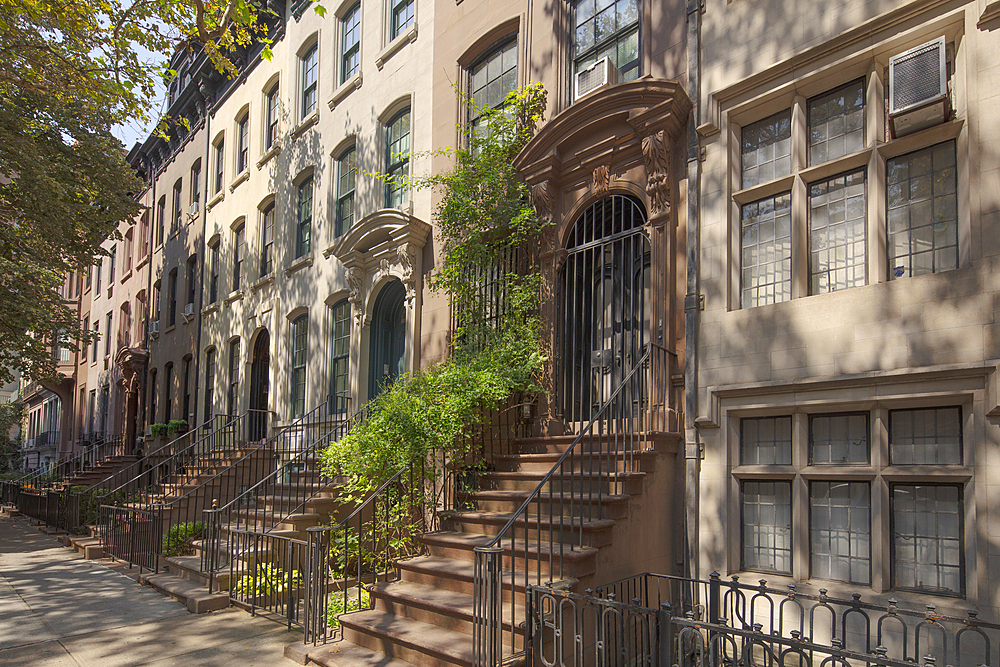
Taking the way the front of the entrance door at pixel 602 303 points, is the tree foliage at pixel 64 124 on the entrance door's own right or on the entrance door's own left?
on the entrance door's own right

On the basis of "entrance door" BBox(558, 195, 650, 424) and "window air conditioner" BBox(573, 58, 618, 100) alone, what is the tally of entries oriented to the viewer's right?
0

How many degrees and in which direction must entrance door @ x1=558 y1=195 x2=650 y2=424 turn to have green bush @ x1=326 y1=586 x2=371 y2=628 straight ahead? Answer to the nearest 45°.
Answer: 0° — it already faces it

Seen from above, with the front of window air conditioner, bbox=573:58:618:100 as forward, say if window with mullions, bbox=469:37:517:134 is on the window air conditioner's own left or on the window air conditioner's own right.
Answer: on the window air conditioner's own right

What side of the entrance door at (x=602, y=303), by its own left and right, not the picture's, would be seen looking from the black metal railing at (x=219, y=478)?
right

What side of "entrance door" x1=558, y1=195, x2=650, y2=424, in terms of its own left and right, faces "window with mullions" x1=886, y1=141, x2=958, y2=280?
left

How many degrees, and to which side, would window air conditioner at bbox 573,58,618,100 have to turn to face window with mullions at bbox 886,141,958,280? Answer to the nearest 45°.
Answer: approximately 90° to its left

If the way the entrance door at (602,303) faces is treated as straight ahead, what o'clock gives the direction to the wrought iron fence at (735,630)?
The wrought iron fence is roughly at 10 o'clock from the entrance door.

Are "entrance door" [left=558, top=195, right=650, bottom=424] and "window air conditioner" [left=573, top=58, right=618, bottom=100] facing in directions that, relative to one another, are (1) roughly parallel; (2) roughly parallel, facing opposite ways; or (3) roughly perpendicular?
roughly parallel

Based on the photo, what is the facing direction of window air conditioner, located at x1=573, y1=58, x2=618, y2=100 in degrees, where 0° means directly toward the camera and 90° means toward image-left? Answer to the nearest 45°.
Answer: approximately 45°

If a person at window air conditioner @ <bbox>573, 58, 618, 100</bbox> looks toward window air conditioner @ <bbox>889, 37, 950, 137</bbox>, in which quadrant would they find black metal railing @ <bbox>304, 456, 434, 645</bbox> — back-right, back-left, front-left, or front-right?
back-right

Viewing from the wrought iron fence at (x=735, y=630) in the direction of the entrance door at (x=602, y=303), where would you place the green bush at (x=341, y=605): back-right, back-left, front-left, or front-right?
front-left
